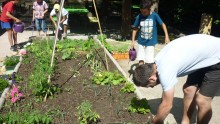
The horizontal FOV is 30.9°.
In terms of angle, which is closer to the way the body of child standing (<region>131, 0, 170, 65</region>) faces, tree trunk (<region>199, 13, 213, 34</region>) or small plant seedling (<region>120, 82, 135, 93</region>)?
the small plant seedling

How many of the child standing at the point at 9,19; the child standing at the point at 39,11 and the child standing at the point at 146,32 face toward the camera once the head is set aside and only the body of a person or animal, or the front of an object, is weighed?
2

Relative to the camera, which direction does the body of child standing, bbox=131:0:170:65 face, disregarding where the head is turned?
toward the camera

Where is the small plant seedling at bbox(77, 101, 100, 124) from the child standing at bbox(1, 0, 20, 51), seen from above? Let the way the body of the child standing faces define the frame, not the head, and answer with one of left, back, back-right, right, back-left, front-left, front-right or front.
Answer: right

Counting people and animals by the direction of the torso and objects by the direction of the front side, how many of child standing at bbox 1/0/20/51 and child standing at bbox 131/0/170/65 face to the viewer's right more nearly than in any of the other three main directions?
1

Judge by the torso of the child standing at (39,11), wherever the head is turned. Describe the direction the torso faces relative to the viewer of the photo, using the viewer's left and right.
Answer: facing the viewer

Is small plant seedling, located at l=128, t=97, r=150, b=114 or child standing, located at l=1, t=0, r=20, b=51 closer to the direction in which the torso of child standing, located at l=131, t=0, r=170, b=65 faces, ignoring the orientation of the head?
the small plant seedling

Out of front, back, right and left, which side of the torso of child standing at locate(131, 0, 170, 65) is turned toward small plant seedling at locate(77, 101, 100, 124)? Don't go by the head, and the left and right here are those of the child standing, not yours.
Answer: front

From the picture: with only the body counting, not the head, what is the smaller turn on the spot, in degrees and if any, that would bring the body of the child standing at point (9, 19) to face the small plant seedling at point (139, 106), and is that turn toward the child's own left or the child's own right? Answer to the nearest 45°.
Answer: approximately 90° to the child's own right

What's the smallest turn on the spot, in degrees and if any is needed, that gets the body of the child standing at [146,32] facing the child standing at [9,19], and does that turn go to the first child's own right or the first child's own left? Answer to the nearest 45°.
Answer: approximately 135° to the first child's own right

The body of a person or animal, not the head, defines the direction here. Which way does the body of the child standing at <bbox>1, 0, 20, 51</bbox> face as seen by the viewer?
to the viewer's right

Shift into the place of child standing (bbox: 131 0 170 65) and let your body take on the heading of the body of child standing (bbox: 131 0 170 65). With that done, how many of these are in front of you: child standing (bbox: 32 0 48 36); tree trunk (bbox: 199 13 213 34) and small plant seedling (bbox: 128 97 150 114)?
1

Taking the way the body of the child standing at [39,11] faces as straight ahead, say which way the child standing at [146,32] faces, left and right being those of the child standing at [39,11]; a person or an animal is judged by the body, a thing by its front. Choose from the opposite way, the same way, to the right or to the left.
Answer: the same way

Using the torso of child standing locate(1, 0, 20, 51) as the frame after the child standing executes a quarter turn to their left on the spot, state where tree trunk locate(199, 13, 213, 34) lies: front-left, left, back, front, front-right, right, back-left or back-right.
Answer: right

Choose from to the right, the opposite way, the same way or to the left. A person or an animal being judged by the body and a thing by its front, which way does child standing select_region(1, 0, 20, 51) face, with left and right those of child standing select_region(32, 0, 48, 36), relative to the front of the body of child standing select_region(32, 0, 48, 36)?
to the left
